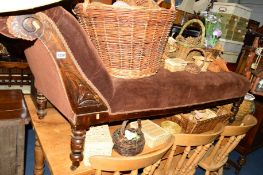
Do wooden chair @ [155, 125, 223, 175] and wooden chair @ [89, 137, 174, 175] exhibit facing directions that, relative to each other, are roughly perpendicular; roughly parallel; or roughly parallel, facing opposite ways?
roughly parallel

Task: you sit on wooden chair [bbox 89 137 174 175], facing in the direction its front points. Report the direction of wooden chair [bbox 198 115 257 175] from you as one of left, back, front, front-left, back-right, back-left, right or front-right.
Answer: right

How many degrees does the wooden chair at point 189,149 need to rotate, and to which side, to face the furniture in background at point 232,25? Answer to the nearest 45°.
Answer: approximately 45° to its right

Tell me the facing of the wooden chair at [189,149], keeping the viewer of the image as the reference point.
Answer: facing away from the viewer and to the left of the viewer

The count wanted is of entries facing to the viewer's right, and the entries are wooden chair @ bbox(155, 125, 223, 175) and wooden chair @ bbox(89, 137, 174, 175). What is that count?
0
